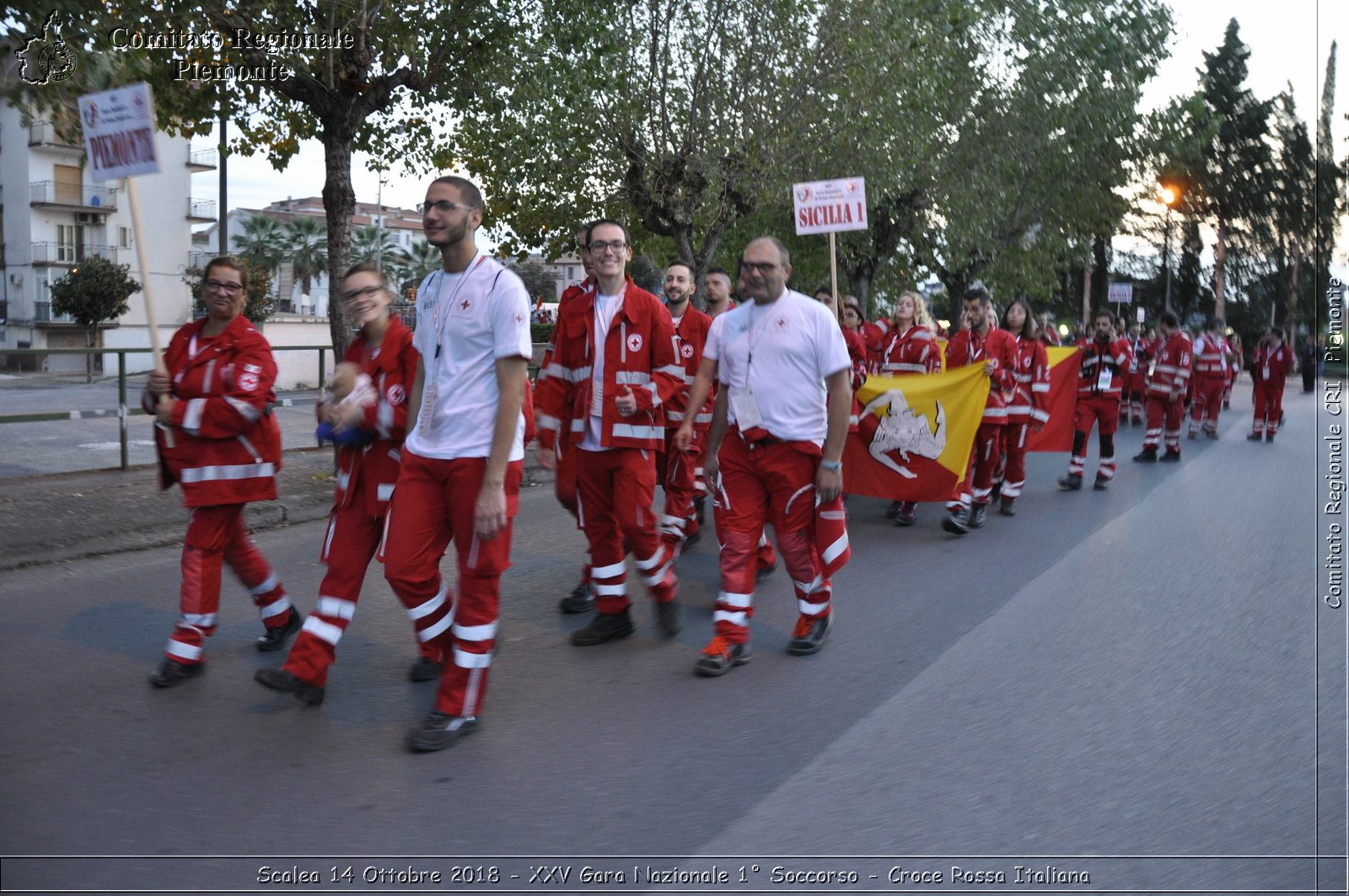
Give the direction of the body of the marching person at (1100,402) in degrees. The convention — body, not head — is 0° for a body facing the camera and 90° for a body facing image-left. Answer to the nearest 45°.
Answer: approximately 0°

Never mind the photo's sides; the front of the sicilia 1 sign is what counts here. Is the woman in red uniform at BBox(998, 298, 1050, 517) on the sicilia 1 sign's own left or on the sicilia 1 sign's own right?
on the sicilia 1 sign's own left

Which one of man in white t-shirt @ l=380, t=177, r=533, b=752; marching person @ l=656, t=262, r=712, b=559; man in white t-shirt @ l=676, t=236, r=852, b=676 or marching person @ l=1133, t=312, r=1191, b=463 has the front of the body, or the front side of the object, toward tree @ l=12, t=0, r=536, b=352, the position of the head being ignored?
marching person @ l=1133, t=312, r=1191, b=463

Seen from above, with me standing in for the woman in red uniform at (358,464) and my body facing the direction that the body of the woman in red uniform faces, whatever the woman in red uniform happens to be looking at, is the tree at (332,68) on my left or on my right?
on my right

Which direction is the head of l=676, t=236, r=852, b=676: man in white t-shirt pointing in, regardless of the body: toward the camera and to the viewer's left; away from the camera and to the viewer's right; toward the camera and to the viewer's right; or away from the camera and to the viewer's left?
toward the camera and to the viewer's left

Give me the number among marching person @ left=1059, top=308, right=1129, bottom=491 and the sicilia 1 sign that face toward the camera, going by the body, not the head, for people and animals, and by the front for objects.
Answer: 2

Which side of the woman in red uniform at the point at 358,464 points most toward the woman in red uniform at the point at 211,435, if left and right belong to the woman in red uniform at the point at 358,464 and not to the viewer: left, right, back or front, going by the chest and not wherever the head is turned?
right

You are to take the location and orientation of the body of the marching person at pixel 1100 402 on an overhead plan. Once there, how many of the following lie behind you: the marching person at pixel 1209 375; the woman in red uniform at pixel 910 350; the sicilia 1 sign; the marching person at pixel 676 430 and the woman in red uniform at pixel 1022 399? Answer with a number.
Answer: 1

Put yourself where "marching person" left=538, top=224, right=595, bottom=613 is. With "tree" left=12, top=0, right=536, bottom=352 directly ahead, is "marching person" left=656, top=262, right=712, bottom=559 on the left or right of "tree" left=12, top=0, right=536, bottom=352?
right

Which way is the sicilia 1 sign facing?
toward the camera

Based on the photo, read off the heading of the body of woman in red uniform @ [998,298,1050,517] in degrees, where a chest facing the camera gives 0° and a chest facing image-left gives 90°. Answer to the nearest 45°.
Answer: approximately 45°

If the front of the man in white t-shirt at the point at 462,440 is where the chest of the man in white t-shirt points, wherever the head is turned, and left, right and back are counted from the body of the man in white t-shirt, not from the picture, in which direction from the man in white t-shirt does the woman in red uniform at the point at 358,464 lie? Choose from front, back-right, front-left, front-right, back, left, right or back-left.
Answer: right

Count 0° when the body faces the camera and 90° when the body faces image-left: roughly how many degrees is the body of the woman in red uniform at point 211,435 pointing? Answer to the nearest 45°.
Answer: approximately 45°

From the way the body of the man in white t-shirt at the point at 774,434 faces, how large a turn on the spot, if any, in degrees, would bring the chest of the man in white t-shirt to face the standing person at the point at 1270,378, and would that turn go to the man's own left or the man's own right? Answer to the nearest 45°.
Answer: approximately 180°

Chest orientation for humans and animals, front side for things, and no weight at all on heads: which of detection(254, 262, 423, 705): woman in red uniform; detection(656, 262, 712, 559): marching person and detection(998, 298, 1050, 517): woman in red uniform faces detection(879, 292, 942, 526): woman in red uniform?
detection(998, 298, 1050, 517): woman in red uniform
